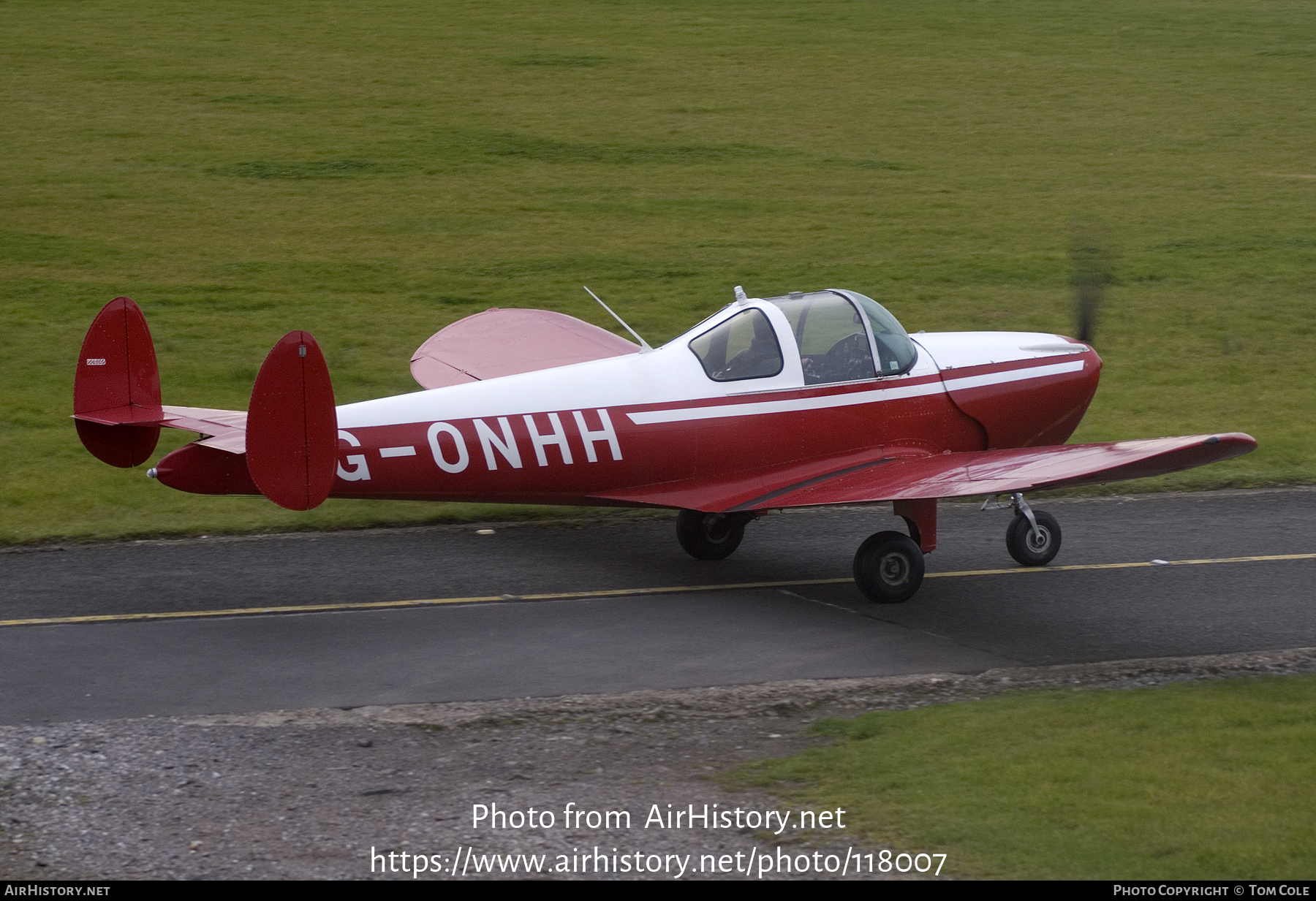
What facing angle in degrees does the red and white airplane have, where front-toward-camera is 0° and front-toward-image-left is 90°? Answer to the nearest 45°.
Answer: approximately 225°
